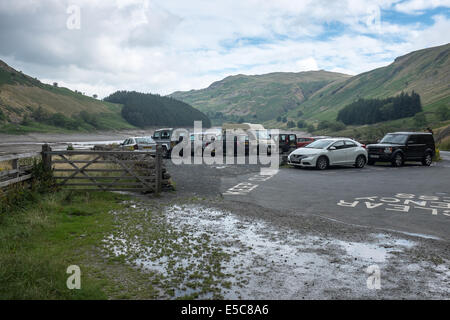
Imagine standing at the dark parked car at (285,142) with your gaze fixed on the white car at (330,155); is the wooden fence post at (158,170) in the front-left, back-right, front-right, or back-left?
front-right

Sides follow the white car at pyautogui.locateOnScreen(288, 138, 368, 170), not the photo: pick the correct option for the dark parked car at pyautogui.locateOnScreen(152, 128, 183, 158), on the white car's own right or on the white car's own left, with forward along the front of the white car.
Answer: on the white car's own right

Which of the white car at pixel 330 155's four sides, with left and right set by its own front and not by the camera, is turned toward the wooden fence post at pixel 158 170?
front

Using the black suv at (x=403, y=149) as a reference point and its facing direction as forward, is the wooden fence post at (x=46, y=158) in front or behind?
in front

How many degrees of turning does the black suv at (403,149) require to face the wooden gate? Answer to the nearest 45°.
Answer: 0° — it already faces it

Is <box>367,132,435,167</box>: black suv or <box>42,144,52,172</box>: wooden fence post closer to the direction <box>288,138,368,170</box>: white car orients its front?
the wooden fence post

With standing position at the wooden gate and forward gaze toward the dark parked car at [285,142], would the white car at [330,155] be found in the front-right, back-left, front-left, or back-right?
front-right

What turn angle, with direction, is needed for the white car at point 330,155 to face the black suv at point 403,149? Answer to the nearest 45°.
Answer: approximately 180°

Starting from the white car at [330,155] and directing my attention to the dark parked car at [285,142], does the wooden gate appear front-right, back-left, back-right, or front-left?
back-left

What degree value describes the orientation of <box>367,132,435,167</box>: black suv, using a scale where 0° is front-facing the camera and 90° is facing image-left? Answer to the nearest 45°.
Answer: approximately 45°

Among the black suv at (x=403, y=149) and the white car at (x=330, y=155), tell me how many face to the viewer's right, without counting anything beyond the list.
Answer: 0

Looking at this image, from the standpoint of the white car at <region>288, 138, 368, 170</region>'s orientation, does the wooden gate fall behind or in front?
in front

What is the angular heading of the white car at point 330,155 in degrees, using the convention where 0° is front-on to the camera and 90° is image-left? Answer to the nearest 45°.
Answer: approximately 45°
